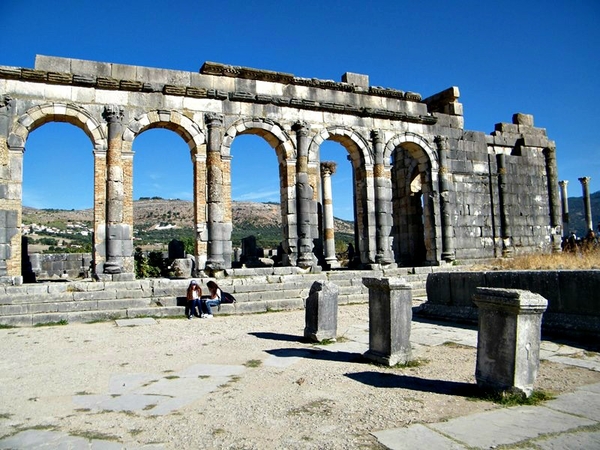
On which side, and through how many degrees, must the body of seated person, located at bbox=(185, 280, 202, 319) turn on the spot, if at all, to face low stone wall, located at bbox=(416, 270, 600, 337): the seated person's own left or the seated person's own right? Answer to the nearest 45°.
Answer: approximately 45° to the seated person's own left

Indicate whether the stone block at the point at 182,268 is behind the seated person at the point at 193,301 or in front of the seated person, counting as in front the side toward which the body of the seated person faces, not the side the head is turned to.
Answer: behind

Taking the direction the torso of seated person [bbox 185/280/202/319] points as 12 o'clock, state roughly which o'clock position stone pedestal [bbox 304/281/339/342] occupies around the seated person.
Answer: The stone pedestal is roughly at 11 o'clock from the seated person.

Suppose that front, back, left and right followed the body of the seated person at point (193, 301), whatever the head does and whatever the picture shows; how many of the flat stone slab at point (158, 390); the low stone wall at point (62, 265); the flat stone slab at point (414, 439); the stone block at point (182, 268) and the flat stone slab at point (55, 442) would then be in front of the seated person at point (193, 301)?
3

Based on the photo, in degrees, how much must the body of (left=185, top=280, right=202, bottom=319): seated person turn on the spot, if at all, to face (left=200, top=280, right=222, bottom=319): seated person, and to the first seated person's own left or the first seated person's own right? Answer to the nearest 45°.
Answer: approximately 135° to the first seated person's own left

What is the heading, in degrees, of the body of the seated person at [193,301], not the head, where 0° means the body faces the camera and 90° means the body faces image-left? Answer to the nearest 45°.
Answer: approximately 0°

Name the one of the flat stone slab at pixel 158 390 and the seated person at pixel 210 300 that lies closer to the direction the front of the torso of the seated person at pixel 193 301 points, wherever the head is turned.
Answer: the flat stone slab

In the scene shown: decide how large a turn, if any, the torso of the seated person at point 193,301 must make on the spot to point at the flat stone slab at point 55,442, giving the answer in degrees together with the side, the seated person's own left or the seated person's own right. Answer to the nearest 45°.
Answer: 0° — they already face it

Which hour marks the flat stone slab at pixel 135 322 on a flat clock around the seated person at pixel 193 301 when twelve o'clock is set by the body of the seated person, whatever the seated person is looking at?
The flat stone slab is roughly at 2 o'clock from the seated person.

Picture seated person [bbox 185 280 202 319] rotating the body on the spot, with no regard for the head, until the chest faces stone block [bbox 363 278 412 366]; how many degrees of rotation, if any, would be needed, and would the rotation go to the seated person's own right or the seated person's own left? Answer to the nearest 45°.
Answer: approximately 45° to the seated person's own left

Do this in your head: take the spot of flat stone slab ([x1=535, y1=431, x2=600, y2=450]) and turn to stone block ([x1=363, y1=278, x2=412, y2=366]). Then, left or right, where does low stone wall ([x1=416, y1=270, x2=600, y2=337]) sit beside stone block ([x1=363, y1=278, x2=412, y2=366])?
right

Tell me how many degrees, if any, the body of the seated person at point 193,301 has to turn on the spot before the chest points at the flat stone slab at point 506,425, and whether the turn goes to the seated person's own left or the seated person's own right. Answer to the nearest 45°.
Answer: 0° — they already face it

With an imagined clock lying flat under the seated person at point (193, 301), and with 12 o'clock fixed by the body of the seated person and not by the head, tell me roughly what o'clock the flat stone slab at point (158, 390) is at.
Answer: The flat stone slab is roughly at 12 o'clock from the seated person.
